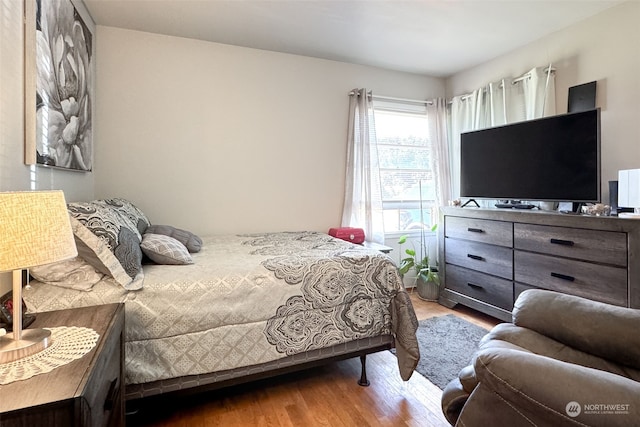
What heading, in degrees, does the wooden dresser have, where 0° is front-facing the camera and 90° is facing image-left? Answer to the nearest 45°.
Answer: approximately 45°

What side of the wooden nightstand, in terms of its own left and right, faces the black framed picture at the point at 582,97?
front

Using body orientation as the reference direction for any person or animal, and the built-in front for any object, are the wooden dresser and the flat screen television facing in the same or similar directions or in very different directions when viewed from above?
same or similar directions

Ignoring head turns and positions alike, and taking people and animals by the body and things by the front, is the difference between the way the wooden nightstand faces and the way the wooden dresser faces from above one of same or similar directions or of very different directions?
very different directions

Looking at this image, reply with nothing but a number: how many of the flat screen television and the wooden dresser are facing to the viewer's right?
0

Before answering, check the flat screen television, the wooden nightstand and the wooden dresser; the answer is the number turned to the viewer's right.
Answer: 1

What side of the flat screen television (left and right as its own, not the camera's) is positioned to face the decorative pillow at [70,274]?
front

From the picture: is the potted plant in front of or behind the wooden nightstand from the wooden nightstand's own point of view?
in front

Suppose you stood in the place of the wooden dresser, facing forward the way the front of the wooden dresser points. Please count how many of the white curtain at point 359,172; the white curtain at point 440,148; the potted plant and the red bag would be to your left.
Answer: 0

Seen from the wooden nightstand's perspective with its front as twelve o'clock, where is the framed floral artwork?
The framed floral artwork is roughly at 9 o'clock from the wooden nightstand.

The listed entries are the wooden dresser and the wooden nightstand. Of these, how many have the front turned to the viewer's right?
1

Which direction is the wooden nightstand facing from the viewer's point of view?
to the viewer's right

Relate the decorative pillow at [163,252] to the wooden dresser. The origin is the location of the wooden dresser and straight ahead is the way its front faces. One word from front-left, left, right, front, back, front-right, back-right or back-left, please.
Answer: front

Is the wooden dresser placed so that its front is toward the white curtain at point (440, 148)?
no

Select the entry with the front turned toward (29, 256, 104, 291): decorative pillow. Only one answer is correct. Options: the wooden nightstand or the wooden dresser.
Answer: the wooden dresser

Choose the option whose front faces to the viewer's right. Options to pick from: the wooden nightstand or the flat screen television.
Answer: the wooden nightstand
